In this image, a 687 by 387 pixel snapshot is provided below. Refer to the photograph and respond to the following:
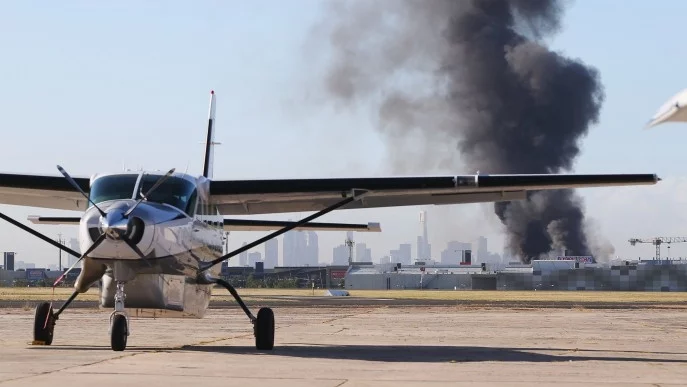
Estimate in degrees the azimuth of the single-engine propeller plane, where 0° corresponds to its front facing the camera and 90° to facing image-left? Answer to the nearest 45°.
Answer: approximately 0°
